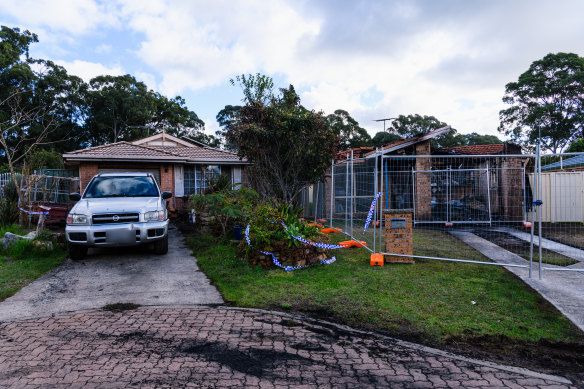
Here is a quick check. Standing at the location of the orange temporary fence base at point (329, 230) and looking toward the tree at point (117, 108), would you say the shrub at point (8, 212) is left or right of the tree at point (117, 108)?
left

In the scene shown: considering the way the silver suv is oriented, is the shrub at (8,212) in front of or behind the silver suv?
behind

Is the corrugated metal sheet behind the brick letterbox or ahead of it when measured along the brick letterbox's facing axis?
behind

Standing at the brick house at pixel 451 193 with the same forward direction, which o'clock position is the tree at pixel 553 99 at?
The tree is roughly at 7 o'clock from the brick house.

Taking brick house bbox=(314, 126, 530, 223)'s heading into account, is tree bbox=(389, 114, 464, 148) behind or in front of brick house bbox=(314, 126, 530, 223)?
behind

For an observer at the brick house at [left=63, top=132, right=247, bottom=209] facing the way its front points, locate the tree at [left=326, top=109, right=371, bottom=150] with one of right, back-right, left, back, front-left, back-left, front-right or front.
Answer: back-left

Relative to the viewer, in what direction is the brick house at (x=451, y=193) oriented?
toward the camera

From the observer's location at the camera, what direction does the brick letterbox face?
facing the viewer

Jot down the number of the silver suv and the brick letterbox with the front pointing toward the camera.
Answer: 2

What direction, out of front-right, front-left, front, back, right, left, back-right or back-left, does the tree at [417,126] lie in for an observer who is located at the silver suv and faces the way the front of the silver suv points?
back-left

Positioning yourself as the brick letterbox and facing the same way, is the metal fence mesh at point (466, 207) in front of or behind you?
behind

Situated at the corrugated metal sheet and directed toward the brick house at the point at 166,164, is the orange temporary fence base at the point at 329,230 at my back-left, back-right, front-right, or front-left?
front-left

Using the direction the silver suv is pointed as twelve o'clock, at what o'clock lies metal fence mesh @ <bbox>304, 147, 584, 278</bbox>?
The metal fence mesh is roughly at 9 o'clock from the silver suv.

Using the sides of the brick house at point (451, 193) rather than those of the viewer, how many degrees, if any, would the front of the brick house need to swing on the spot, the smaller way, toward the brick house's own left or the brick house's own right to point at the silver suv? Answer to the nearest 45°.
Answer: approximately 45° to the brick house's own right

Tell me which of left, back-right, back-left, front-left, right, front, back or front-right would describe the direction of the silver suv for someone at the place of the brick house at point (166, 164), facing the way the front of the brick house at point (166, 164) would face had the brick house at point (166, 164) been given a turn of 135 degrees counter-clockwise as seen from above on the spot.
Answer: back-right

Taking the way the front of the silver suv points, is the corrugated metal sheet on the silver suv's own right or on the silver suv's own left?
on the silver suv's own left

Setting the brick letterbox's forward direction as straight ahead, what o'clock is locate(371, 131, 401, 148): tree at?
The tree is roughly at 6 o'clock from the brick letterbox.

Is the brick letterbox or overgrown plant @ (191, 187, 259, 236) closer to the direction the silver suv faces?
the brick letterbox
